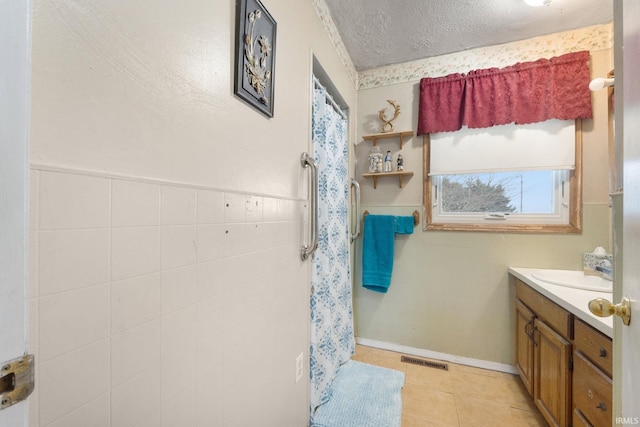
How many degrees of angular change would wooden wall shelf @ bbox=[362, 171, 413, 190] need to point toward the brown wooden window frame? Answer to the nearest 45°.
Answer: approximately 90° to its left

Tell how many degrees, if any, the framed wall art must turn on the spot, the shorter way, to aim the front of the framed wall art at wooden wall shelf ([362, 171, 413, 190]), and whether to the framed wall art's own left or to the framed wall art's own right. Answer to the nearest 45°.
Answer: approximately 90° to the framed wall art's own left

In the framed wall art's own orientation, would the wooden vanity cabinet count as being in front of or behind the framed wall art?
in front

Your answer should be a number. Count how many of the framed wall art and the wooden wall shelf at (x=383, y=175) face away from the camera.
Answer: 0

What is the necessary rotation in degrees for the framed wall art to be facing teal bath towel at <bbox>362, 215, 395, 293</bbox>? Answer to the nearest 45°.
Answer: approximately 90° to its left

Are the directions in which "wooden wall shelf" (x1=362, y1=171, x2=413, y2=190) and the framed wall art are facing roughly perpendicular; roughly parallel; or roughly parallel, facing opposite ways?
roughly perpendicular

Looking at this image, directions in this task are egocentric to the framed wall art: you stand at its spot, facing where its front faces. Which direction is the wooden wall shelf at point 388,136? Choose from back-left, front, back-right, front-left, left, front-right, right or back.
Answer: left

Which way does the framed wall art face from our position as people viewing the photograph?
facing the viewer and to the right of the viewer

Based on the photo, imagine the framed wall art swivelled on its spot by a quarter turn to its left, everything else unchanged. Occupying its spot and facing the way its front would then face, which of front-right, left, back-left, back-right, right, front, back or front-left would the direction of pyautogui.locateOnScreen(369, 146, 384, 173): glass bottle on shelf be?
front

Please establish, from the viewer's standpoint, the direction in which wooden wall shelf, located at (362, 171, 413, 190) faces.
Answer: facing the viewer

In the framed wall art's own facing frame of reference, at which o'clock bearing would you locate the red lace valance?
The red lace valance is roughly at 10 o'clock from the framed wall art.
